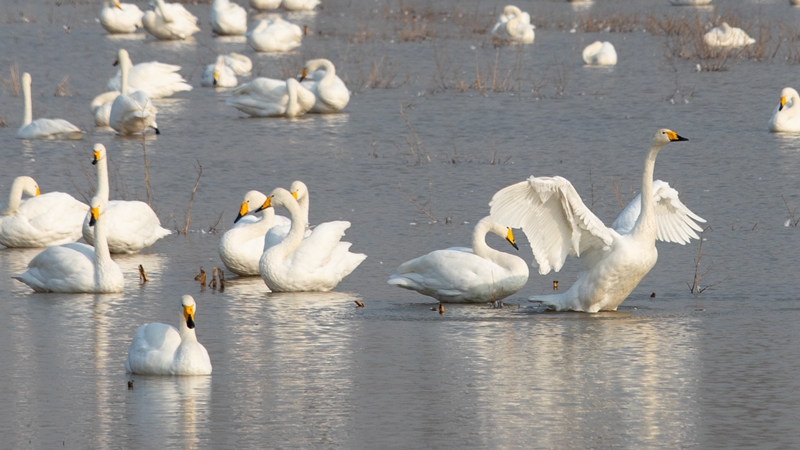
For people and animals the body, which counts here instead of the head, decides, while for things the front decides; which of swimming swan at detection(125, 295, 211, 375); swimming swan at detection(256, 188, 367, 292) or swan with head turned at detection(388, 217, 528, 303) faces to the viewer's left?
swimming swan at detection(256, 188, 367, 292)

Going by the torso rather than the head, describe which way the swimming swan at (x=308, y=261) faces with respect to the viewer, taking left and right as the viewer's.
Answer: facing to the left of the viewer

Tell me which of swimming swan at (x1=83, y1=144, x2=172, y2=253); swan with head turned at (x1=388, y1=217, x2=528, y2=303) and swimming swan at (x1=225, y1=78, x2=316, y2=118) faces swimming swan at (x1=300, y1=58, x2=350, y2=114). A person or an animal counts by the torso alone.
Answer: swimming swan at (x1=225, y1=78, x2=316, y2=118)

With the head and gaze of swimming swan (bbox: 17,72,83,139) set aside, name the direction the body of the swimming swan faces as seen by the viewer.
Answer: to the viewer's left

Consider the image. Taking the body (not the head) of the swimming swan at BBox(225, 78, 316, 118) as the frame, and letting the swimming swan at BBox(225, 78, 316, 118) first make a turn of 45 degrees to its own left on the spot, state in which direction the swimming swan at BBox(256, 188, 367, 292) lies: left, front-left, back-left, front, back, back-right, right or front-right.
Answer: back-right

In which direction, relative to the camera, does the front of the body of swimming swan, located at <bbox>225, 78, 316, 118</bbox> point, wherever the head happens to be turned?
to the viewer's right

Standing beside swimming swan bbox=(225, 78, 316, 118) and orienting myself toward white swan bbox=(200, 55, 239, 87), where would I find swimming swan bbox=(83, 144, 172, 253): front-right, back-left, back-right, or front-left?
back-left

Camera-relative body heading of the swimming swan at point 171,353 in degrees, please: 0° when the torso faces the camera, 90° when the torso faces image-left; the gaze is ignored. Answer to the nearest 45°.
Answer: approximately 315°

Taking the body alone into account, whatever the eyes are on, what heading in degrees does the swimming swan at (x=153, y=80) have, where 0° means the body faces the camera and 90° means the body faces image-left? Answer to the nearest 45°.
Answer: approximately 90°

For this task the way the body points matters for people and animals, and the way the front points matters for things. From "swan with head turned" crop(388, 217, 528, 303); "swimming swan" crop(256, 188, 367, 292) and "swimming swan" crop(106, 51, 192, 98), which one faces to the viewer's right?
the swan with head turned

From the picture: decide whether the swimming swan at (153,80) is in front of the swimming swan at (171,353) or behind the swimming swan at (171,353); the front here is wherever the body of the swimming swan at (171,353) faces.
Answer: behind

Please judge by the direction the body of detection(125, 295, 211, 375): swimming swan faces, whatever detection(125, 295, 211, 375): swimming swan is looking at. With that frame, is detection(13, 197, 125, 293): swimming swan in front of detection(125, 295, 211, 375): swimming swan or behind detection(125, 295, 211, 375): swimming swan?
behind

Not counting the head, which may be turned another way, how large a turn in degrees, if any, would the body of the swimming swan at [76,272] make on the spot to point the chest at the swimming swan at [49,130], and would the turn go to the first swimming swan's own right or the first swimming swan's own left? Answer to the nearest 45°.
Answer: approximately 135° to the first swimming swan's own left

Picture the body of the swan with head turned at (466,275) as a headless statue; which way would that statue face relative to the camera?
to the viewer's right
